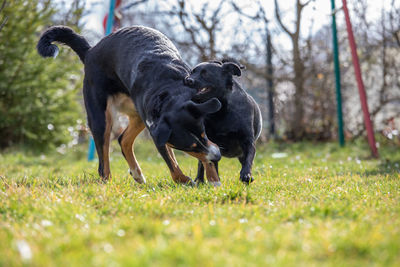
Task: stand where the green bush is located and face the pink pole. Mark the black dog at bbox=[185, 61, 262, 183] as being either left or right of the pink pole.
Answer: right

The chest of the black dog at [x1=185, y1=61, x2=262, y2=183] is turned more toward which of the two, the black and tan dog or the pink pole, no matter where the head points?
the black and tan dog

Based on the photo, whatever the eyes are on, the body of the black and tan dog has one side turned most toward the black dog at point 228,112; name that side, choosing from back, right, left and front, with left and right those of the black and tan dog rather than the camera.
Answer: front

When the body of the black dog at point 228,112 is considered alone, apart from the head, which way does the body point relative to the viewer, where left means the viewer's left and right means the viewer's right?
facing the viewer and to the left of the viewer

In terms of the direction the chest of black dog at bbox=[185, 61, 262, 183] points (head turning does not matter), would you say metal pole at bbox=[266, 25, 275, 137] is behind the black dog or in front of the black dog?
behind

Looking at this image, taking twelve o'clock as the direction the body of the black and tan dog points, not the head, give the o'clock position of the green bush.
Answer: The green bush is roughly at 7 o'clock from the black and tan dog.

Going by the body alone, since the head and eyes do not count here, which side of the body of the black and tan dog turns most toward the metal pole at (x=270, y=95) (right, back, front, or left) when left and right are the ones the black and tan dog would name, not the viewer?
left

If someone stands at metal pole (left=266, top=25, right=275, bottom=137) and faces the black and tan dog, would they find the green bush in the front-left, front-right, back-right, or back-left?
front-right

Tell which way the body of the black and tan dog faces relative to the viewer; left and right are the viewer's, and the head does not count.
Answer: facing the viewer and to the right of the viewer

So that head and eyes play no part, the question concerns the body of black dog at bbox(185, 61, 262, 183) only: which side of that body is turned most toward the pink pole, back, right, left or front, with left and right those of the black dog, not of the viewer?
back
